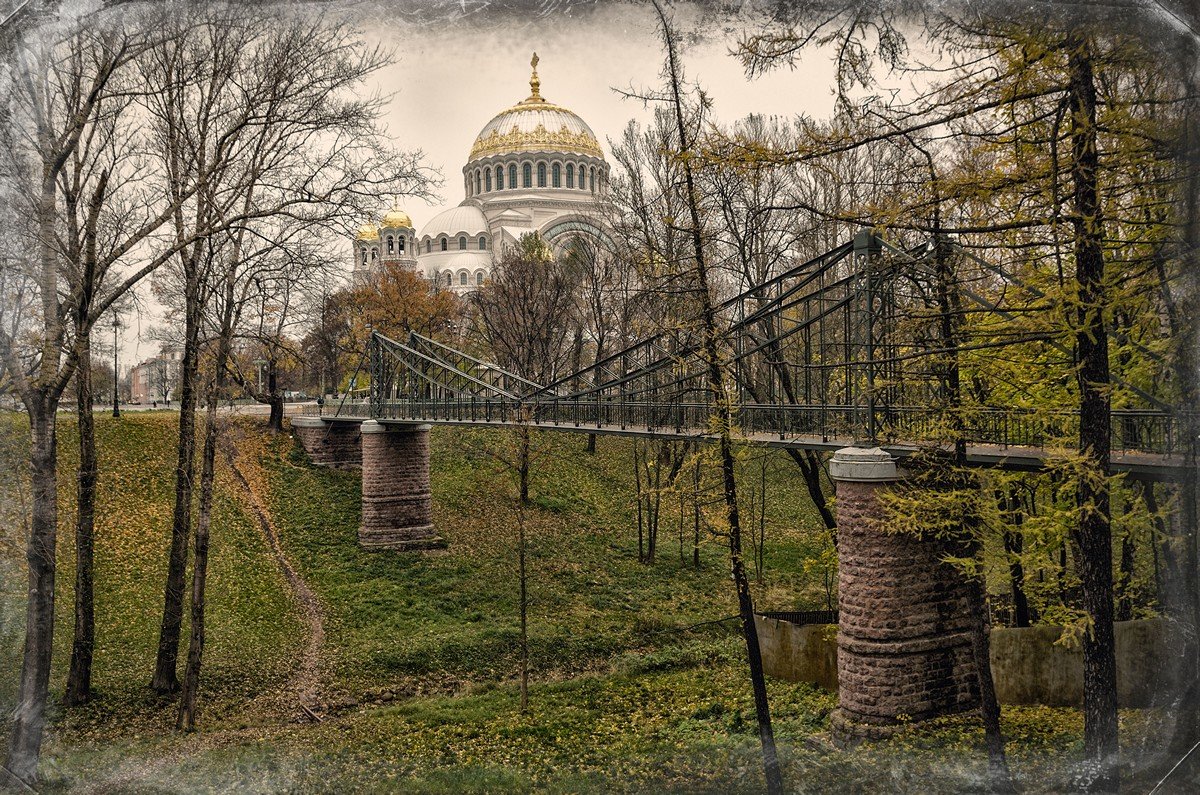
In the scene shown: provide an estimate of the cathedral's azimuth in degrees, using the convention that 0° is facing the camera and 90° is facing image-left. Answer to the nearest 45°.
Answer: approximately 45°

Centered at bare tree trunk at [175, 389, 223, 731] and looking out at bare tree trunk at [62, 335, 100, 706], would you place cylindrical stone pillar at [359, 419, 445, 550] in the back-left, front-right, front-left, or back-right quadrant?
front-right

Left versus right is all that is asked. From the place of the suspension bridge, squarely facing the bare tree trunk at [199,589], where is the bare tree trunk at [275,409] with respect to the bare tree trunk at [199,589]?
right

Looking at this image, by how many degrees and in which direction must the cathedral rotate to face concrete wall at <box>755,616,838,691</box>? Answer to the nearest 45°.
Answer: approximately 45° to its left

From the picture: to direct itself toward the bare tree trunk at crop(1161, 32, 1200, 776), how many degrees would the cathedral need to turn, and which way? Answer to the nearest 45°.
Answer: approximately 45° to its left

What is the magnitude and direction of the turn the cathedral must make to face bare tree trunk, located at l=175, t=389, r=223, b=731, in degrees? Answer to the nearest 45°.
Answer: approximately 45° to its left

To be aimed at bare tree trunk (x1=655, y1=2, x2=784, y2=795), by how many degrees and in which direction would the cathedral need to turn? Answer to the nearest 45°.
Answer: approximately 45° to its left

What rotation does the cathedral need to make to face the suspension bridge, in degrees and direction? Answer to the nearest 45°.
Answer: approximately 45° to its left

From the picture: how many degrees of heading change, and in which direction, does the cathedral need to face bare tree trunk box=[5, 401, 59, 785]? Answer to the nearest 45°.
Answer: approximately 45° to its left
